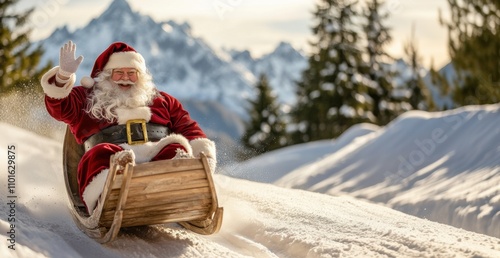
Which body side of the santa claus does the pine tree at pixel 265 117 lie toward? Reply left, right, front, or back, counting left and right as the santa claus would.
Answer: back

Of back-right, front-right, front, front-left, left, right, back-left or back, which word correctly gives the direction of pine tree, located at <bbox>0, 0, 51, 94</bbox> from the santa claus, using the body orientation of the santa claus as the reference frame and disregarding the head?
back

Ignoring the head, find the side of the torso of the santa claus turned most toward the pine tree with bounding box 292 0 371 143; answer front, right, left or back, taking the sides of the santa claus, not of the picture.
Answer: back

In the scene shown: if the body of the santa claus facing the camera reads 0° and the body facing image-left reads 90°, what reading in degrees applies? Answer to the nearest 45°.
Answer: approximately 0°

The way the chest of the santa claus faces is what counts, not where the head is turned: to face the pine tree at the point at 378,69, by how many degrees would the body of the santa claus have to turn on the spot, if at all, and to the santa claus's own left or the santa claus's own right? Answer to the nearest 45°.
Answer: approximately 135° to the santa claus's own left
